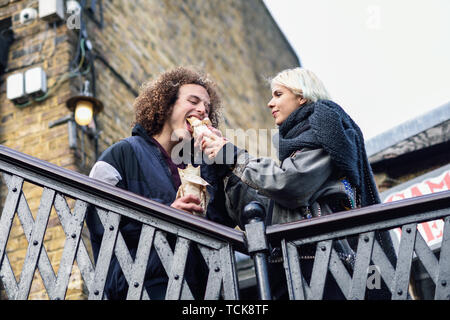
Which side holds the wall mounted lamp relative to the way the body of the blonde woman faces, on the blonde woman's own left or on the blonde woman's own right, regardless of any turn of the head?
on the blonde woman's own right

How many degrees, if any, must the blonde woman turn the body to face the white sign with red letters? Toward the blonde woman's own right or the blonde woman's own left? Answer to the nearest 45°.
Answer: approximately 90° to the blonde woman's own right

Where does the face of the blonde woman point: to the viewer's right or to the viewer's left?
to the viewer's left

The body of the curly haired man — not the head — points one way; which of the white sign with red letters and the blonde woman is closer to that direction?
the blonde woman

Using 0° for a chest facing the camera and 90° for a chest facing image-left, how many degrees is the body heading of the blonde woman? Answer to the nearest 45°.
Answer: approximately 90°

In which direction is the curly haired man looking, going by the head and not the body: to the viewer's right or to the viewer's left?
to the viewer's right

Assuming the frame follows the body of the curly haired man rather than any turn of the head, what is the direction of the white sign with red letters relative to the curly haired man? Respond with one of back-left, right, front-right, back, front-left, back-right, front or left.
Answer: left

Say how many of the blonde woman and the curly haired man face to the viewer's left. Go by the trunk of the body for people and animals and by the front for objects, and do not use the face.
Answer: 1
